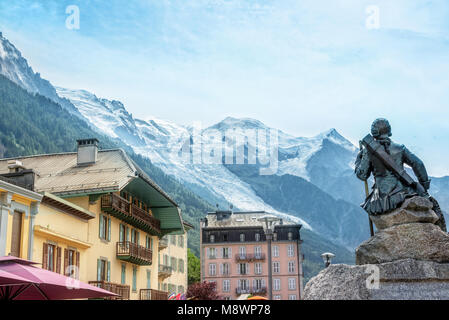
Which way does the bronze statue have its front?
away from the camera

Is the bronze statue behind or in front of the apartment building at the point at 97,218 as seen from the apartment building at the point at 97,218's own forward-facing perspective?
in front

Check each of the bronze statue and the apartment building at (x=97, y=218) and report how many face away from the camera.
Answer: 1

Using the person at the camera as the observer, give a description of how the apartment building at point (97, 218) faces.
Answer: facing the viewer and to the right of the viewer

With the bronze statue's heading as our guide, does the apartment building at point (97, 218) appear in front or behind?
in front

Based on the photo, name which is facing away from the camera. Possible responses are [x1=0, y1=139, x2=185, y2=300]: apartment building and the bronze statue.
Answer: the bronze statue
